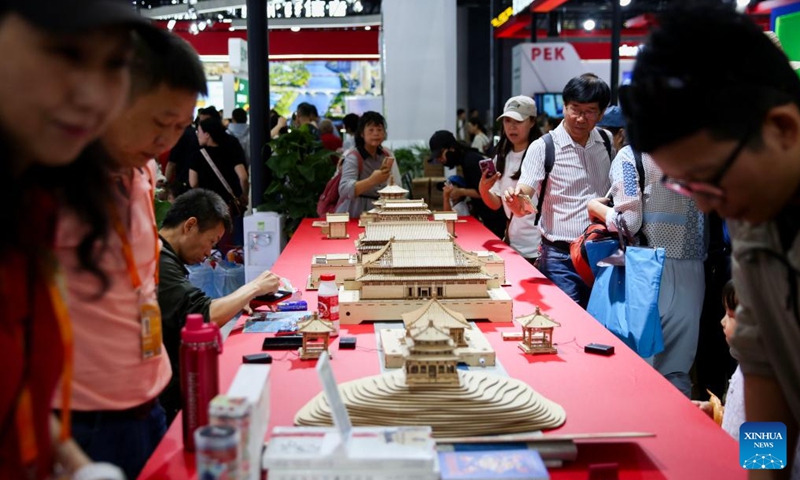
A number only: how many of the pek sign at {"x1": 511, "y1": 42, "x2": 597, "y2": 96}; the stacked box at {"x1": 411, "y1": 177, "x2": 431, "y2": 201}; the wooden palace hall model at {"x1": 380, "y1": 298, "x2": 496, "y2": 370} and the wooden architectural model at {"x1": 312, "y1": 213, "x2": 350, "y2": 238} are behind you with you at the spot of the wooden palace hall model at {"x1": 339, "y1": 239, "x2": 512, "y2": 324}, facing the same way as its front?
3

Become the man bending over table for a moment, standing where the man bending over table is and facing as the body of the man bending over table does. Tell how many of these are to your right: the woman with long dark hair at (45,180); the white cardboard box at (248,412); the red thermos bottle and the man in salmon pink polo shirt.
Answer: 4

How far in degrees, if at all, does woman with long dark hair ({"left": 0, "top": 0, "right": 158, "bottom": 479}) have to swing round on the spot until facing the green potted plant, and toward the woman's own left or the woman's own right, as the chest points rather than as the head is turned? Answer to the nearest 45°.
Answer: approximately 135° to the woman's own left

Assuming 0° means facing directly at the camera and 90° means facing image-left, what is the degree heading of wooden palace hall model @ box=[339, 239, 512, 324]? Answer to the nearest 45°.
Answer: approximately 0°

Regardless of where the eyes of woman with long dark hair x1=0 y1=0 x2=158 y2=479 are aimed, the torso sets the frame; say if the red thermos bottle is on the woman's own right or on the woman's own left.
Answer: on the woman's own left

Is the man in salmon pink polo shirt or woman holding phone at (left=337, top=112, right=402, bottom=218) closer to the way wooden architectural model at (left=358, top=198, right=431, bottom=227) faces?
the man in salmon pink polo shirt

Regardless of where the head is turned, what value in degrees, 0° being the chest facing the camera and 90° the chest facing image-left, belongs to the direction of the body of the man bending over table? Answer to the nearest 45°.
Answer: approximately 270°

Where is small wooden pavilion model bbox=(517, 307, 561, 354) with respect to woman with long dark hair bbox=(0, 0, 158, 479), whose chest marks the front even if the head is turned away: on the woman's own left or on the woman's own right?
on the woman's own left

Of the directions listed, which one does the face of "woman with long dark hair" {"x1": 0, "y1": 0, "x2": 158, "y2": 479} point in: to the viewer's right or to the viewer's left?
to the viewer's right

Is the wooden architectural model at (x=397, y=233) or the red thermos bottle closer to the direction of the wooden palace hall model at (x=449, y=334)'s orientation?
the red thermos bottle

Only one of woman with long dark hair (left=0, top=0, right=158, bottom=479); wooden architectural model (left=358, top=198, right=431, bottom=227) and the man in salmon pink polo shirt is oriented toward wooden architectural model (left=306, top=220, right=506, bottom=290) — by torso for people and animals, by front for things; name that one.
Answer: wooden architectural model (left=358, top=198, right=431, bottom=227)

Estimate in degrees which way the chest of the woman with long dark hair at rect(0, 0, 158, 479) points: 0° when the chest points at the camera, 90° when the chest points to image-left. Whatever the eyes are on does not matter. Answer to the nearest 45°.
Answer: approximately 315°
